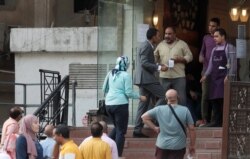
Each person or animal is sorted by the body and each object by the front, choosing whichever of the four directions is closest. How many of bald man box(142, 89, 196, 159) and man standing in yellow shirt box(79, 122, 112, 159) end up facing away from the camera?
2

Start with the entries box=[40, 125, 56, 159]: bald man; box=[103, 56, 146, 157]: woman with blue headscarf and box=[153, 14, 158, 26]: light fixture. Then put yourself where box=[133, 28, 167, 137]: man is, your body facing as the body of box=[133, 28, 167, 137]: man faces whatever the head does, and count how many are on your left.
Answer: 1

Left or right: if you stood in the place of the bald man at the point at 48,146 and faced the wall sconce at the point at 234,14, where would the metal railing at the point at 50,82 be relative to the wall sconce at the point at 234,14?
left

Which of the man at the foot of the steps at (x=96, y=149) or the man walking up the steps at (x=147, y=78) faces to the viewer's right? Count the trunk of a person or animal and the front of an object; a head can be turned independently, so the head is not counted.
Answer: the man walking up the steps at (x=147, y=78)

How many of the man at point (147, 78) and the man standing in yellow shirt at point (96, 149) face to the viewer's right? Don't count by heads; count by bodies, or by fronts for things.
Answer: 1

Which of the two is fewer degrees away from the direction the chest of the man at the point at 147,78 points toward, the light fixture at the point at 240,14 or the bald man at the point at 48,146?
the light fixture

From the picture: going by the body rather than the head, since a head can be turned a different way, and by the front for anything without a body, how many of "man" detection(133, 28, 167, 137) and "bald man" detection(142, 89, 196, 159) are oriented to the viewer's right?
1

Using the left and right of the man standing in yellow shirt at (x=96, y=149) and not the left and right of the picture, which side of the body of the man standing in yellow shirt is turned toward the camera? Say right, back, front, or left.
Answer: back

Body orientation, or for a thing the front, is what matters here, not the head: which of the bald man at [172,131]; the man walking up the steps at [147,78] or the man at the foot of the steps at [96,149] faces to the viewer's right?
the man walking up the steps at [147,78]

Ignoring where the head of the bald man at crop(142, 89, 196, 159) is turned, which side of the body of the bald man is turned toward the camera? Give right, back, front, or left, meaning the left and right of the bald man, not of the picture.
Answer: back

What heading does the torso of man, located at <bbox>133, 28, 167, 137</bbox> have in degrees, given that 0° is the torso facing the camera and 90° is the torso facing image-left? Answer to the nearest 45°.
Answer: approximately 270°

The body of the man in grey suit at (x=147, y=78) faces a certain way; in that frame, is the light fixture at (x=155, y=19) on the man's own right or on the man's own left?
on the man's own left
